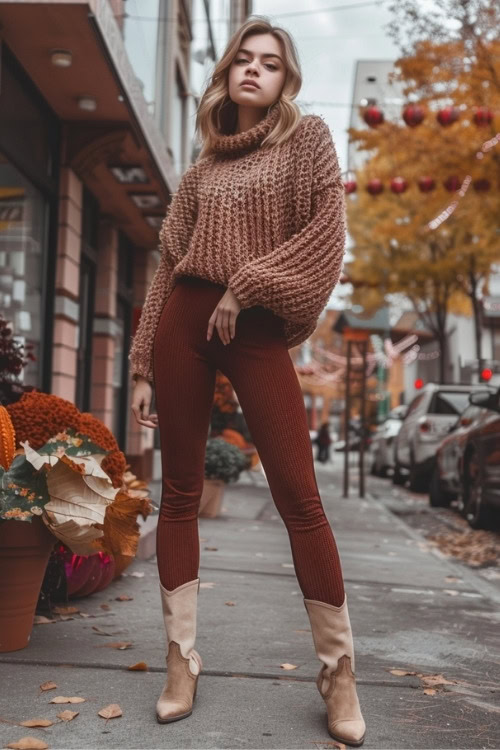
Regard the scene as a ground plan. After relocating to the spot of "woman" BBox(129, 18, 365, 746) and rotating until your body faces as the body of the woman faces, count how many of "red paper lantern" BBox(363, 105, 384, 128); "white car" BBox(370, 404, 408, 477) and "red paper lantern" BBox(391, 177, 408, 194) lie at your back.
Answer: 3

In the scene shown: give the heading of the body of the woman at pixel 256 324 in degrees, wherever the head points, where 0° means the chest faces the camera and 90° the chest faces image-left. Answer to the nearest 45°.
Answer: approximately 0°

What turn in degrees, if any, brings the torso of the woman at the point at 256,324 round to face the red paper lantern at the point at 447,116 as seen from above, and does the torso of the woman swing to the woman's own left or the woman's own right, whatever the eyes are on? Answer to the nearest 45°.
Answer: approximately 180°

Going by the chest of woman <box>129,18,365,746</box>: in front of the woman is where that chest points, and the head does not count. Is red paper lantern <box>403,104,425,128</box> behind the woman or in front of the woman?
behind
